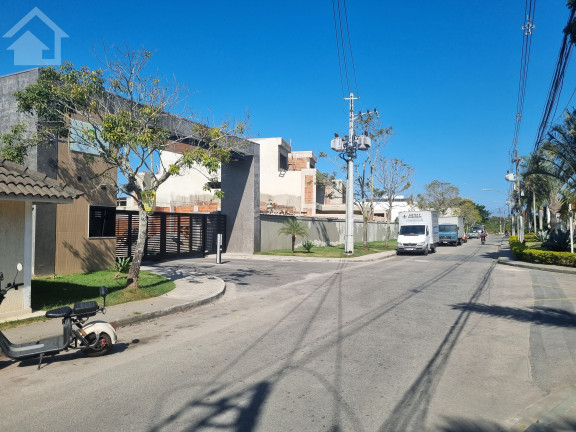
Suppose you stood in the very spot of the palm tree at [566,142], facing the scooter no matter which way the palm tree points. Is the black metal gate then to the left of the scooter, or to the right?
right

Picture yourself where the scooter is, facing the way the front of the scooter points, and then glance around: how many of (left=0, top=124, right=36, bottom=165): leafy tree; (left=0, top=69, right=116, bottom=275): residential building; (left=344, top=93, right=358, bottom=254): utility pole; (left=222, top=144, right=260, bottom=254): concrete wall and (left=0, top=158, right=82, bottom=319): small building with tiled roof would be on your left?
0

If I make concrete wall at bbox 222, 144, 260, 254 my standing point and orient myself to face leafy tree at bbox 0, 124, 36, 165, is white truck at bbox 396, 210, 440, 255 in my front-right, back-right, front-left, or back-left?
back-left

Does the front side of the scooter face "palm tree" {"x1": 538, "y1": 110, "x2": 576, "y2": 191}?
no

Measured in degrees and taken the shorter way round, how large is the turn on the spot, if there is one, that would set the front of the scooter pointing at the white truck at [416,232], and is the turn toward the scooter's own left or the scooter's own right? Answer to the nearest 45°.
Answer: approximately 135° to the scooter's own right

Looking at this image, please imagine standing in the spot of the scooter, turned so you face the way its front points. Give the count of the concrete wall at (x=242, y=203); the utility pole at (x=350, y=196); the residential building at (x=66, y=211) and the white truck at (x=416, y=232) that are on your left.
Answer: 0

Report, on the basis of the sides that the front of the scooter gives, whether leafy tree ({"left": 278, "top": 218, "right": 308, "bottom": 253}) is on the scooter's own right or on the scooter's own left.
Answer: on the scooter's own right

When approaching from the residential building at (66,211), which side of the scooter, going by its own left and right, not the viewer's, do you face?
right

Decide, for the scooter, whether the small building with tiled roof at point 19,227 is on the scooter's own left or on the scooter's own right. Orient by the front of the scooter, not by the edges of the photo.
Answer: on the scooter's own right

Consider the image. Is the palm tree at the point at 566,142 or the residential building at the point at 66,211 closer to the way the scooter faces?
the residential building

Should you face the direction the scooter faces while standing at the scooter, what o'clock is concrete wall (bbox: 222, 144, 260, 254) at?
The concrete wall is roughly at 4 o'clock from the scooter.

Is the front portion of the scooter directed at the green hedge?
no

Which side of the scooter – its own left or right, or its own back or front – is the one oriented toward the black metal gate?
right

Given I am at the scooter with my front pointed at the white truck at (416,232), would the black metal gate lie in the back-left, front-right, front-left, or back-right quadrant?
front-left

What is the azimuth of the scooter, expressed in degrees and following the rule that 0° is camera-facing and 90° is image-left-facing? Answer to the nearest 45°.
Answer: approximately 90°

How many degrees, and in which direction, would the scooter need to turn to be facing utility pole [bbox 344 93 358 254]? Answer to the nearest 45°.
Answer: approximately 135° to its right
